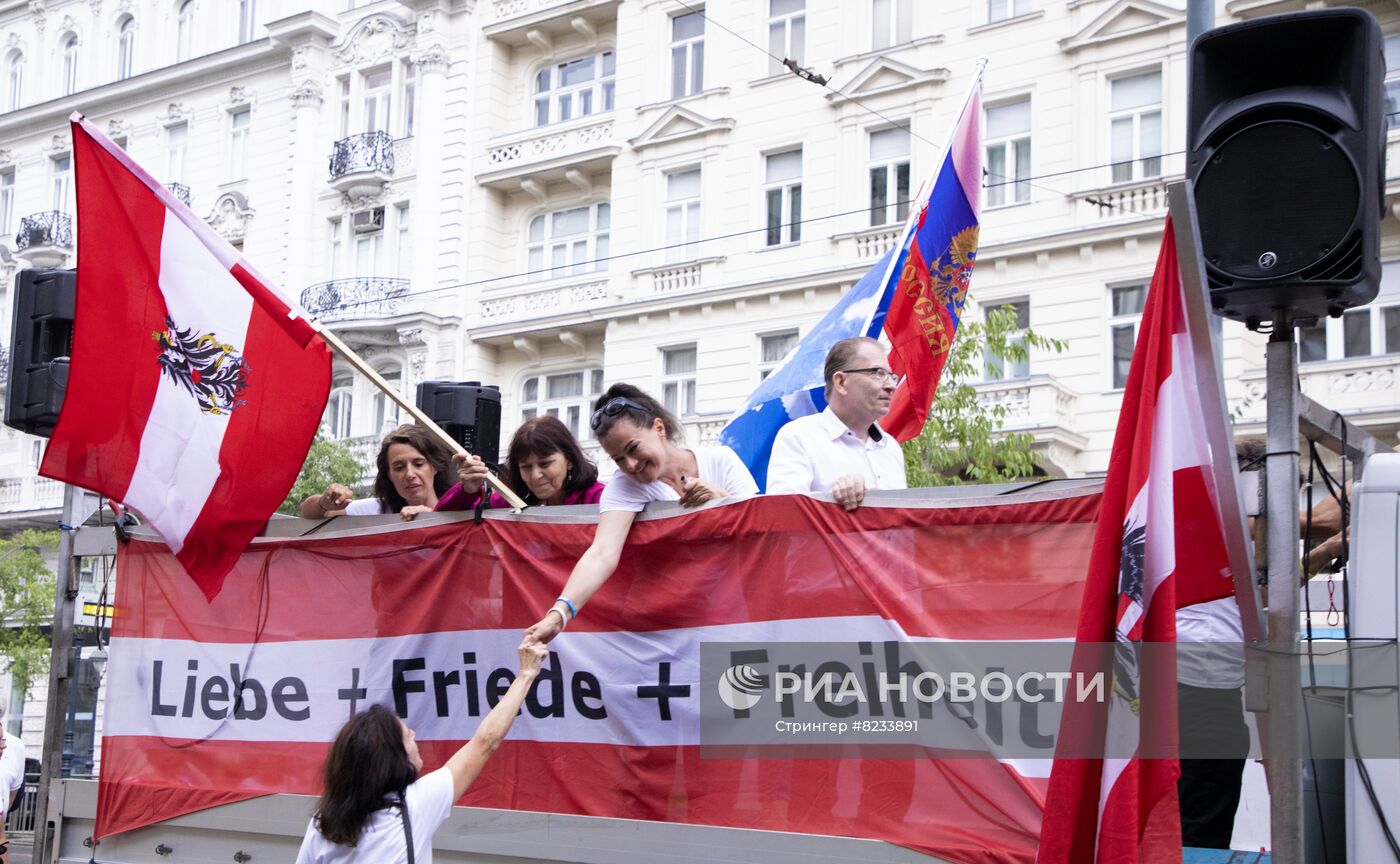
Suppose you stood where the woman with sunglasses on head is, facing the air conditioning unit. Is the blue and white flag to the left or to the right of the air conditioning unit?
right

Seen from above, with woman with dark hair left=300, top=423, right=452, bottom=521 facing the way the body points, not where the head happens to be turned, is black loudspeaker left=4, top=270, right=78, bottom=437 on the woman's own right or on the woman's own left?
on the woman's own right

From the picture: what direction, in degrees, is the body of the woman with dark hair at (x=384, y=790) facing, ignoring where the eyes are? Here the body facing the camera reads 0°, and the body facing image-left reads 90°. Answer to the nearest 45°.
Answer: approximately 225°

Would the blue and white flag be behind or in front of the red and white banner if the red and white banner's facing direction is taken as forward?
behind

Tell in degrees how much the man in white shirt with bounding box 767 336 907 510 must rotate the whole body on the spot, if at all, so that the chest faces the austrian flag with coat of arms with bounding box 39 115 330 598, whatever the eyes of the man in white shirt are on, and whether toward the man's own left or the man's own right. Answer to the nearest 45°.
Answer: approximately 135° to the man's own right
